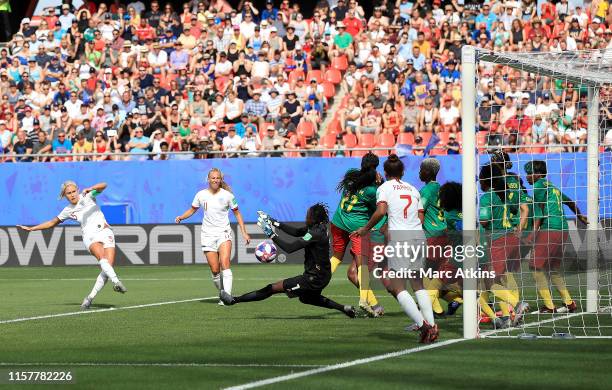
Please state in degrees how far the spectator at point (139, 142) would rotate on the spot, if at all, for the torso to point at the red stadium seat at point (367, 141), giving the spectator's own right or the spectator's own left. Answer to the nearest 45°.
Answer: approximately 45° to the spectator's own left

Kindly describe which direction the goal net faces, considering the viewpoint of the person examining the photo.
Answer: facing away from the viewer and to the left of the viewer

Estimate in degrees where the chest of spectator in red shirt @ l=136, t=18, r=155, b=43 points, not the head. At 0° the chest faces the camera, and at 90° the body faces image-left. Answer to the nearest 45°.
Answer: approximately 0°

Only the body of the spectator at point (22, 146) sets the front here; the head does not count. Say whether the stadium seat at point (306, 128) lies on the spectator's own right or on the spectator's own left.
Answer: on the spectator's own left

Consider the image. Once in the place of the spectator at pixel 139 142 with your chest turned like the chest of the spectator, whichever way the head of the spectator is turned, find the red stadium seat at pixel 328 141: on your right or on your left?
on your left

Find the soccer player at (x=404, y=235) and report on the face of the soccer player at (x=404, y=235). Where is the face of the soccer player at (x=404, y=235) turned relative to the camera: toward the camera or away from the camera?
away from the camera

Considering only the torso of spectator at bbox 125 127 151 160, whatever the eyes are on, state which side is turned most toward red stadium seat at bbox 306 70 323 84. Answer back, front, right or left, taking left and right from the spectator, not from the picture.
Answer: left

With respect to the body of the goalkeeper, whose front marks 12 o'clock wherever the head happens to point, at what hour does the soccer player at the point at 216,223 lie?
The soccer player is roughly at 2 o'clock from the goalkeeper.

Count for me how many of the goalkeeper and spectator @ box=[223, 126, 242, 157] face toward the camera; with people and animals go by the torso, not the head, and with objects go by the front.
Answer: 1

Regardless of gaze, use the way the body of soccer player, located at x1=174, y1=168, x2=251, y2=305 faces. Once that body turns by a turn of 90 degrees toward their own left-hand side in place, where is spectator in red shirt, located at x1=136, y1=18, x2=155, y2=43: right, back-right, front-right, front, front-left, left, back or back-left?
left

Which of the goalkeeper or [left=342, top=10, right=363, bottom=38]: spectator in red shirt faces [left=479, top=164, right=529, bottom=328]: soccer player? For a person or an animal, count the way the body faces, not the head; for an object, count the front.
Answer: the spectator in red shirt

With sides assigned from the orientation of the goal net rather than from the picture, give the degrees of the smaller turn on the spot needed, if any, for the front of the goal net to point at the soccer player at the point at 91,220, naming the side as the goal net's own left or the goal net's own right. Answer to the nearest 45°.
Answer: approximately 45° to the goal net's own left
